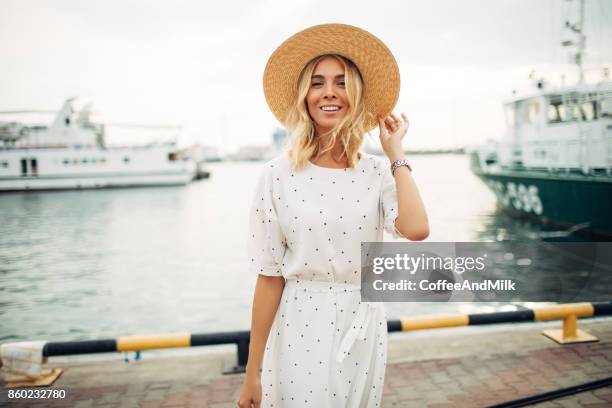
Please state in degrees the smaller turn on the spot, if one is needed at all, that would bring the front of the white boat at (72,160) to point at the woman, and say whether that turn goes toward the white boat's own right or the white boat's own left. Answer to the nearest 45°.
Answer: approximately 90° to the white boat's own left

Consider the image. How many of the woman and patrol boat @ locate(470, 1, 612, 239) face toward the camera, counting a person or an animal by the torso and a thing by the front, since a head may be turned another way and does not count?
1

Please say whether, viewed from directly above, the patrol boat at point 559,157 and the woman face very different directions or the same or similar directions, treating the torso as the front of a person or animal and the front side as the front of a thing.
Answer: very different directions
